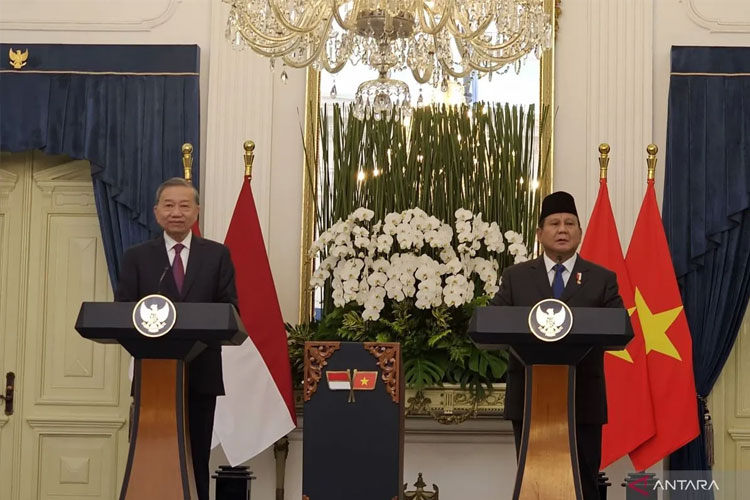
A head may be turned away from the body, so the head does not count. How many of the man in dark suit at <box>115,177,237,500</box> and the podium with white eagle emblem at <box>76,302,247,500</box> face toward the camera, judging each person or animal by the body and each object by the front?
2

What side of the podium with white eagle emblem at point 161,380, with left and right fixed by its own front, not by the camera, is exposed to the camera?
front

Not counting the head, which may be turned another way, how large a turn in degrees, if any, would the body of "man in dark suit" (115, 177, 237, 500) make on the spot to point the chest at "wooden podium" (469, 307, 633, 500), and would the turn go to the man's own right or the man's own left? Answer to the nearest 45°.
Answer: approximately 45° to the man's own left

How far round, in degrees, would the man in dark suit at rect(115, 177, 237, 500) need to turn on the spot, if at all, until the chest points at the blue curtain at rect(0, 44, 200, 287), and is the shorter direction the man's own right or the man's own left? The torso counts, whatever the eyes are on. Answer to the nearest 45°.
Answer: approximately 180°

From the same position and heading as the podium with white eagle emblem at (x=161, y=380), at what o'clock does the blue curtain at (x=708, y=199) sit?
The blue curtain is roughly at 8 o'clock from the podium with white eagle emblem.

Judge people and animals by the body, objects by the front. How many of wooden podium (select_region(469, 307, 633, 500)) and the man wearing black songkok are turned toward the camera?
2

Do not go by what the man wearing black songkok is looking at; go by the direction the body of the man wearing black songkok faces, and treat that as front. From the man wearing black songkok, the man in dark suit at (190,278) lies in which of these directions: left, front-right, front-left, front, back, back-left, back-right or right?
right

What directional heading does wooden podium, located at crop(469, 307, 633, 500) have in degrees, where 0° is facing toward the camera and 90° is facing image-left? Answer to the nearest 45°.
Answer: approximately 0°

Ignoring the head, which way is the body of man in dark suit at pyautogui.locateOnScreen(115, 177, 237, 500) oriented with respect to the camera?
toward the camera
